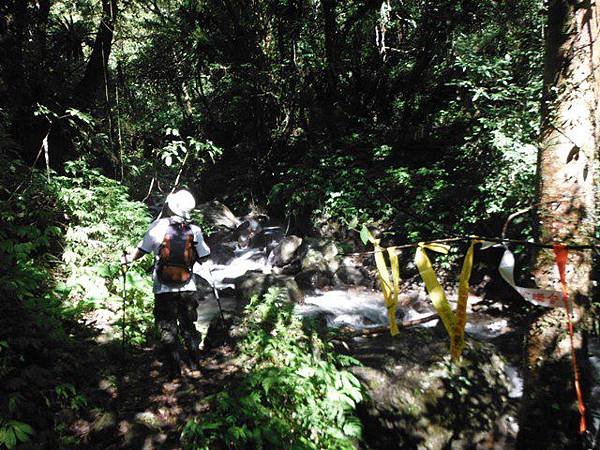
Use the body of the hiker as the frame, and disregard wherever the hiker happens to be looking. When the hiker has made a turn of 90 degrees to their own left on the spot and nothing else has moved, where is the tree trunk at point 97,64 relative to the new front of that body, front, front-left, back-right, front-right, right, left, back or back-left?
right

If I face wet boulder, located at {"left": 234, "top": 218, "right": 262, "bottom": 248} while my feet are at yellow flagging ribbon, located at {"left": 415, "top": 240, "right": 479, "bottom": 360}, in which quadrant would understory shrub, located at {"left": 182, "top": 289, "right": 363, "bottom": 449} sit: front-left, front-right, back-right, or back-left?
front-left

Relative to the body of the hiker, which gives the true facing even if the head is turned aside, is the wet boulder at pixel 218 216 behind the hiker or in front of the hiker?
in front

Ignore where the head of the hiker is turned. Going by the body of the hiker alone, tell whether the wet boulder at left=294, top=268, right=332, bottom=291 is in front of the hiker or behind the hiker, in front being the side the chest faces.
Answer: in front

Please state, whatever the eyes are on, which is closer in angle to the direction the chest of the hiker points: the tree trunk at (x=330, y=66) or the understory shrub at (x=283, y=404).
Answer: the tree trunk

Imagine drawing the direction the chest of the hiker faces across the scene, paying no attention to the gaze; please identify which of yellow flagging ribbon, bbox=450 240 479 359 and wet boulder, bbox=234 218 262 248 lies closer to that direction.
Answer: the wet boulder

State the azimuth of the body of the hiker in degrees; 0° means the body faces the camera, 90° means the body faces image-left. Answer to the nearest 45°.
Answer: approximately 180°

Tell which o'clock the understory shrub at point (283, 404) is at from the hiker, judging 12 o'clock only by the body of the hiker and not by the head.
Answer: The understory shrub is roughly at 5 o'clock from the hiker.

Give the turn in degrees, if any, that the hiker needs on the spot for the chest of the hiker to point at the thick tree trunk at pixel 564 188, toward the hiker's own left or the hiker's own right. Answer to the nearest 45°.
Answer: approximately 135° to the hiker's own right

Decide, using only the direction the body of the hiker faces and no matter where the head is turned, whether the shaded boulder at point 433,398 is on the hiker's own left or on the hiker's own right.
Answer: on the hiker's own right

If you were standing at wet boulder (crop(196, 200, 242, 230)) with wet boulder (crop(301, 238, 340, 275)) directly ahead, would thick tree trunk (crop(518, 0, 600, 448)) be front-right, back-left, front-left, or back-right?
front-right

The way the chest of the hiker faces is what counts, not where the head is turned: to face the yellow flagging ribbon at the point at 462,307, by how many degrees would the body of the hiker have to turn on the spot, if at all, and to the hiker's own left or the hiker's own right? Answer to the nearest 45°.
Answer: approximately 135° to the hiker's own right

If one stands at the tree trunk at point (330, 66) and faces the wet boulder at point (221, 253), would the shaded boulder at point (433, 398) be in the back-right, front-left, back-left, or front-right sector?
front-left

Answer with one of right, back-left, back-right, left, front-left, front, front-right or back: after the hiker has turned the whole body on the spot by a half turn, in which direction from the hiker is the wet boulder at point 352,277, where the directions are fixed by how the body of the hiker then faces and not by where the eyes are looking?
back-left
